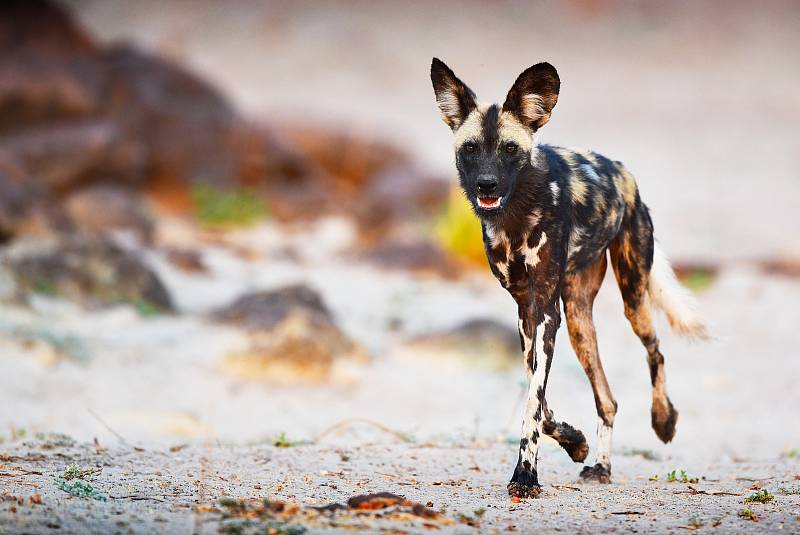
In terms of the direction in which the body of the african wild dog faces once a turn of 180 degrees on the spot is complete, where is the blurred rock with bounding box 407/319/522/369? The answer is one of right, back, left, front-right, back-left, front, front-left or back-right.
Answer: front-left

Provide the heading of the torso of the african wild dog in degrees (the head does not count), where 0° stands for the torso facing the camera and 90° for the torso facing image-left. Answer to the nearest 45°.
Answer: approximately 45°

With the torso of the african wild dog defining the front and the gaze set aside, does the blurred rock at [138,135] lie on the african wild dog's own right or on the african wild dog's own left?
on the african wild dog's own right

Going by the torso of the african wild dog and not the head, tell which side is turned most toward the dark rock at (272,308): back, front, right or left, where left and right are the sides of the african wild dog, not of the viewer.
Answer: right

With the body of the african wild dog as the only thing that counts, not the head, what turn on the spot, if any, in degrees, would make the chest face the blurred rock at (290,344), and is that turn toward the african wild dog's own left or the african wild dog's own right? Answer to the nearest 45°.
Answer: approximately 90° to the african wild dog's own right

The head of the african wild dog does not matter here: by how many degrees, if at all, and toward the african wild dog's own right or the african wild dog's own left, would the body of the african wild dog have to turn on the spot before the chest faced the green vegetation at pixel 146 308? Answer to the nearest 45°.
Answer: approximately 90° to the african wild dog's own right

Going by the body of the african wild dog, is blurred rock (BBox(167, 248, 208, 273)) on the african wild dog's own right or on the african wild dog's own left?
on the african wild dog's own right
